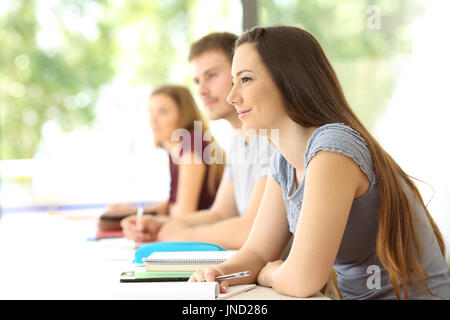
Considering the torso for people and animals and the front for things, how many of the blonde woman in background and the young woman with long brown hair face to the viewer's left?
2

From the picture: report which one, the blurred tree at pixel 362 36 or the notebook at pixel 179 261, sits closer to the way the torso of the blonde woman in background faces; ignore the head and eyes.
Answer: the notebook

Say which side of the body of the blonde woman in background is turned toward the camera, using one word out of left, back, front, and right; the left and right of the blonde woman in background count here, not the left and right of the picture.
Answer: left

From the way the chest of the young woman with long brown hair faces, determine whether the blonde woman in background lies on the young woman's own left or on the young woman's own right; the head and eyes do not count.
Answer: on the young woman's own right

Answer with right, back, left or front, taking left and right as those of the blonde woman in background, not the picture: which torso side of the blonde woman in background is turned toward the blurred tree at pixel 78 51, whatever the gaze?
right

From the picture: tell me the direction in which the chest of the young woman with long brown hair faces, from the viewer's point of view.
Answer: to the viewer's left

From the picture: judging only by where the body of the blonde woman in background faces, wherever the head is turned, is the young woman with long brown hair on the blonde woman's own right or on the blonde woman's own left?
on the blonde woman's own left
